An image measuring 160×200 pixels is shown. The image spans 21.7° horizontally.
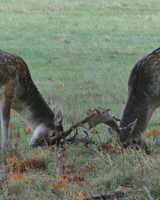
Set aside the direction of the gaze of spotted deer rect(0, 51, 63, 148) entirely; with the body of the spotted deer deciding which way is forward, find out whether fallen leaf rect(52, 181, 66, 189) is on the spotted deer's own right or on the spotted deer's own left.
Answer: on the spotted deer's own right

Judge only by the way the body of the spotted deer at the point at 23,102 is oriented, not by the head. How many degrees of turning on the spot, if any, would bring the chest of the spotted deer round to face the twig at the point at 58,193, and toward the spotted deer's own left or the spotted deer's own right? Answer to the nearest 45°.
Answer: approximately 90° to the spotted deer's own right

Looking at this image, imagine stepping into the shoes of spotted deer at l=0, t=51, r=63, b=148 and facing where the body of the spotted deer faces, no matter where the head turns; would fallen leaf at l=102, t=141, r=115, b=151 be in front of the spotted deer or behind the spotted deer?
in front

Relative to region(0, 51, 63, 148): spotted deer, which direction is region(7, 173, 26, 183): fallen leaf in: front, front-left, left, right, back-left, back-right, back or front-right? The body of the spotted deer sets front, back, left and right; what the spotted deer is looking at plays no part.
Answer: right

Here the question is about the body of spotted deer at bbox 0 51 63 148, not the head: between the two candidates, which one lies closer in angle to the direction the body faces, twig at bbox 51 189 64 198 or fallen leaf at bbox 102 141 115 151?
the fallen leaf

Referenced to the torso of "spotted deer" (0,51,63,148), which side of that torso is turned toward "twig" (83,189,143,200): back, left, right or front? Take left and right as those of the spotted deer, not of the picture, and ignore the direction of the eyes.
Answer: right

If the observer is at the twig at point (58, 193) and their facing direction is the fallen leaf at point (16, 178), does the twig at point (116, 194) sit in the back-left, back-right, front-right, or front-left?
back-right

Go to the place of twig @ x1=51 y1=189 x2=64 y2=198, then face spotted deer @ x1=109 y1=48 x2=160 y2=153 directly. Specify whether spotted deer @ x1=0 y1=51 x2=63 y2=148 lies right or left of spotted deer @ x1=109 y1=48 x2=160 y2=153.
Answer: left

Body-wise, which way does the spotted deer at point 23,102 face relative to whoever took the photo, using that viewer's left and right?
facing to the right of the viewer

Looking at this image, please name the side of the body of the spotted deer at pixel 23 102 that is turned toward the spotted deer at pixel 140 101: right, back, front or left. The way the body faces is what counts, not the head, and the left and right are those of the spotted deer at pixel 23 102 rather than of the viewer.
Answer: front
